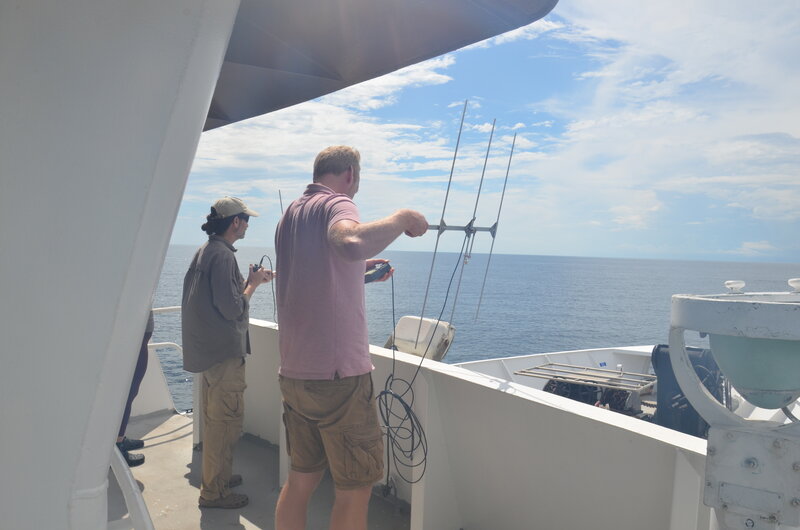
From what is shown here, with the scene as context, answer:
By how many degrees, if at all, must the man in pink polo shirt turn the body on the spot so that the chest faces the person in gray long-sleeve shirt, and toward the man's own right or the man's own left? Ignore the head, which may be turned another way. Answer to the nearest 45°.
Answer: approximately 90° to the man's own left

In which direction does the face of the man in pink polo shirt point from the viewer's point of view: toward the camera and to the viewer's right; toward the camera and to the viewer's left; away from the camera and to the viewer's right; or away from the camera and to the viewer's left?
away from the camera and to the viewer's right

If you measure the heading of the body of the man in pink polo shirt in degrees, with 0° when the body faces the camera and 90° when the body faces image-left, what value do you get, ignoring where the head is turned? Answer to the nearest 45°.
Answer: approximately 225°

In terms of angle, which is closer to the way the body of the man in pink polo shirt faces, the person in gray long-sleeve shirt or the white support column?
the person in gray long-sleeve shirt

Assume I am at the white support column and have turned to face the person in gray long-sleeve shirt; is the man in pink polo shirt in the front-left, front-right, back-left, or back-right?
front-right

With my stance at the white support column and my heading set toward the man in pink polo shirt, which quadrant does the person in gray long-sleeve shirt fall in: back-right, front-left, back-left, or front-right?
front-left

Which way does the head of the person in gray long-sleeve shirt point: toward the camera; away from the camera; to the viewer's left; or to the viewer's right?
to the viewer's right

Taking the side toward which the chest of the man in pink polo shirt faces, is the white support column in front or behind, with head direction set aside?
behind
